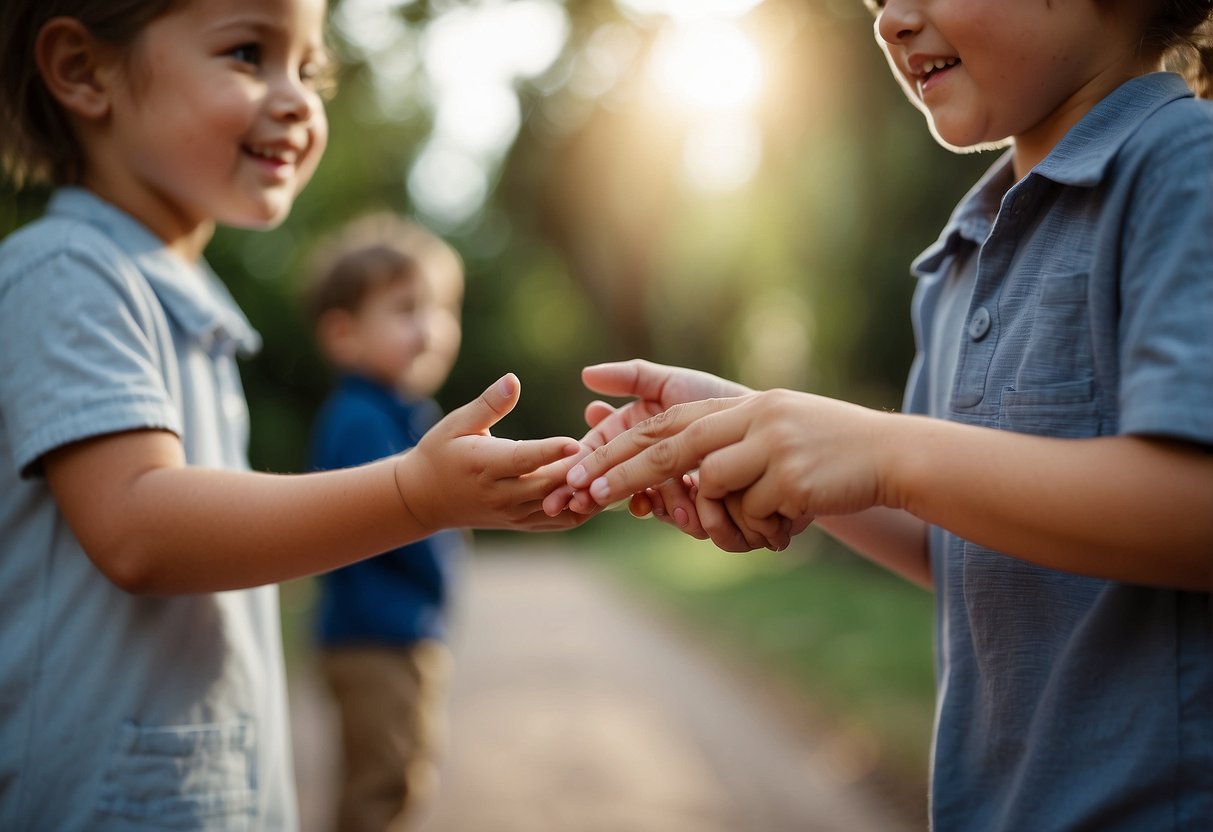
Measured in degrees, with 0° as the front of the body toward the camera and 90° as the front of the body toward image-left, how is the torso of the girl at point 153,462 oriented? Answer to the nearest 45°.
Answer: approximately 315°

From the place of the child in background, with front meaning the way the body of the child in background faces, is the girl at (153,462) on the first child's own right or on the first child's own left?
on the first child's own right

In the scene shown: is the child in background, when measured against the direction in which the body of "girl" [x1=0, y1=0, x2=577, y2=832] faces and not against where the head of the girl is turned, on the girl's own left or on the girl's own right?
on the girl's own left

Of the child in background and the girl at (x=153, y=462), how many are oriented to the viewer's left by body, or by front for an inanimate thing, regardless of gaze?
0
